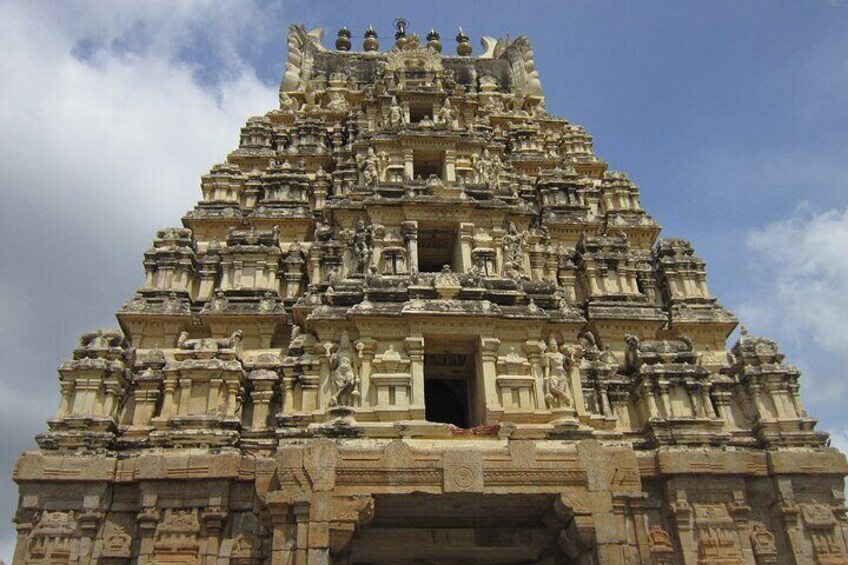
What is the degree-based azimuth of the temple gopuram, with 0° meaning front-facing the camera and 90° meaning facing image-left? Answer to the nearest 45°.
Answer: approximately 0°
